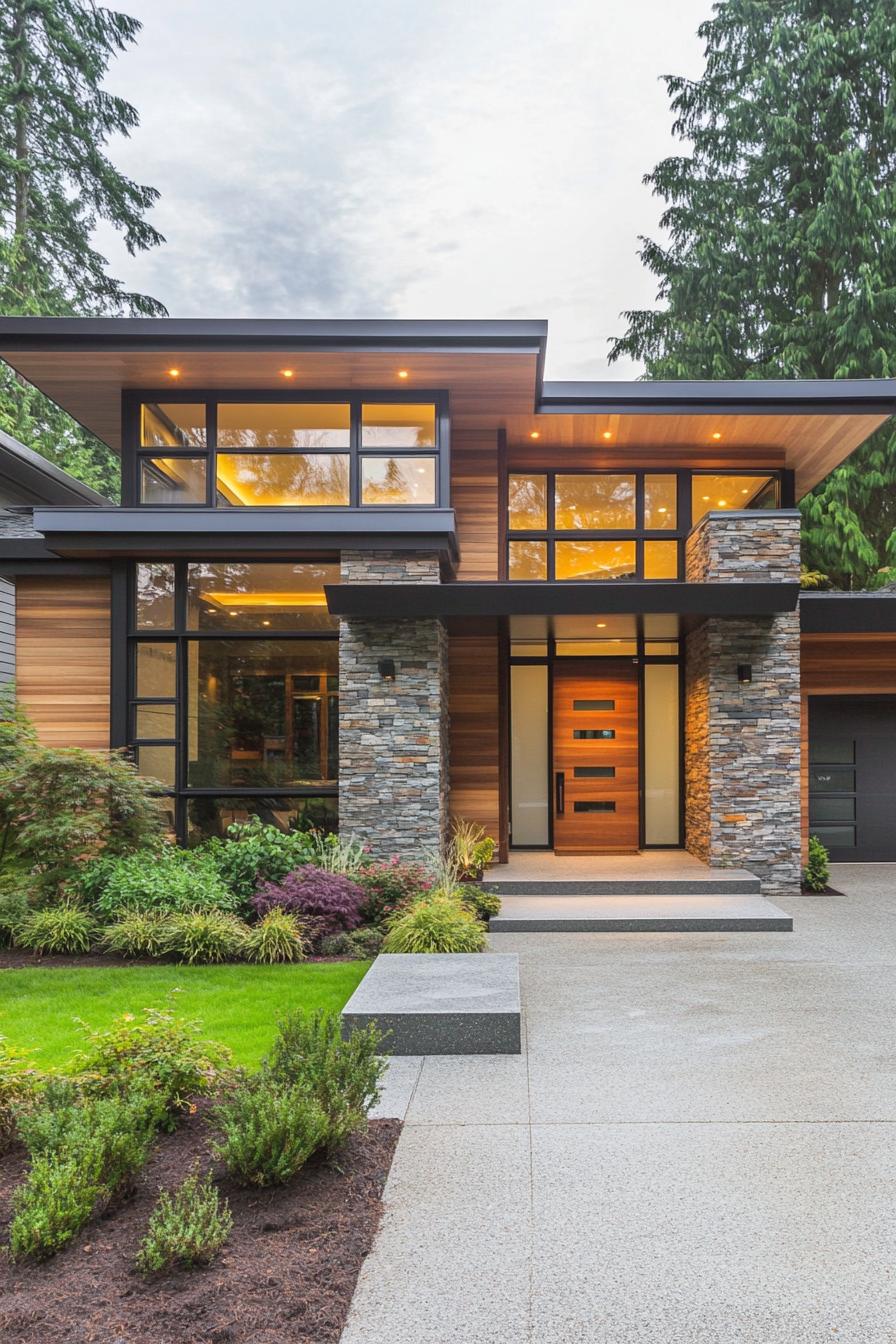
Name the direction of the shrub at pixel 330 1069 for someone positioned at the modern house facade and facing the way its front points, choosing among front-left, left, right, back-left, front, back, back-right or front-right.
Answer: front

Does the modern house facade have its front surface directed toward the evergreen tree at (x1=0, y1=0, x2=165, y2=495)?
no

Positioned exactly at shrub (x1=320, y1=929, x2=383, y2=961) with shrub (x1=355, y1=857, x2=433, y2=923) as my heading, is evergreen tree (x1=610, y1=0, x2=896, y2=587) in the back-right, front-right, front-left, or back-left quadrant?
front-right

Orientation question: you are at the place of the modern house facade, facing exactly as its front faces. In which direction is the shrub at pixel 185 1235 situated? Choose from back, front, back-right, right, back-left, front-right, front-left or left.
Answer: front

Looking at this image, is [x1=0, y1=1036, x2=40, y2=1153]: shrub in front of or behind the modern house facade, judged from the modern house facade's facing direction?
in front

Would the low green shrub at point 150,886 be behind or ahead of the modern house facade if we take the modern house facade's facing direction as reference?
ahead

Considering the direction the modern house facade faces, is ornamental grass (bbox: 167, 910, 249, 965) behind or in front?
in front

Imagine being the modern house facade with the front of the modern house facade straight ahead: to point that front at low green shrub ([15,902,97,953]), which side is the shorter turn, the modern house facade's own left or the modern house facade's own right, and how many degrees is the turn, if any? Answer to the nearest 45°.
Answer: approximately 45° to the modern house facade's own right

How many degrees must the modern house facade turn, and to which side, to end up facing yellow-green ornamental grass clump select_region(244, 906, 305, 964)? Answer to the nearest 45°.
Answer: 0° — it already faces it

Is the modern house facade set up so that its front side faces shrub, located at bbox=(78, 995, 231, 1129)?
yes

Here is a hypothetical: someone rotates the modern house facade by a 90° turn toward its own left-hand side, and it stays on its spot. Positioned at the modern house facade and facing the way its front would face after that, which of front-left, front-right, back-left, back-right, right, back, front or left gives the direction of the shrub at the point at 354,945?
right

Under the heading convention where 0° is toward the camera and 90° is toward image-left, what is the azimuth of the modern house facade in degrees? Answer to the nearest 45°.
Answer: approximately 0°
